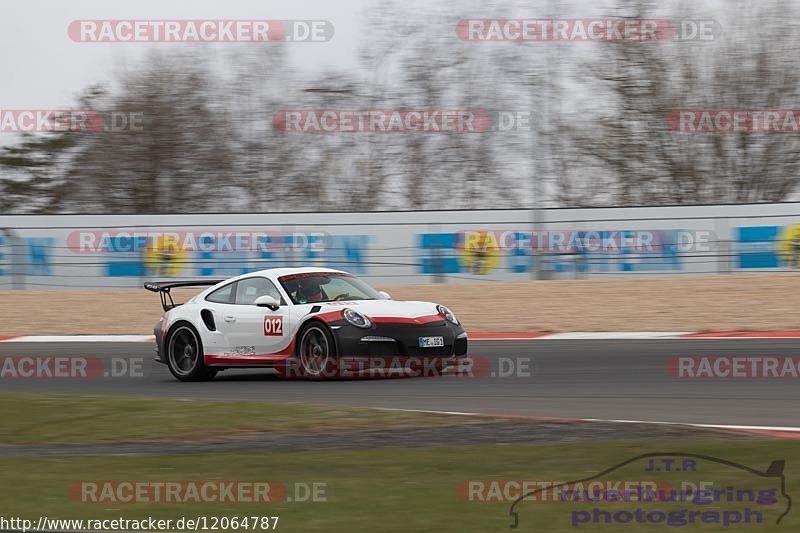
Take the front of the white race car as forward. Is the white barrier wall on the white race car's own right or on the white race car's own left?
on the white race car's own left

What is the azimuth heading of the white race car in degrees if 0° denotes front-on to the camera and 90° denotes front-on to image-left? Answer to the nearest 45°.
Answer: approximately 315°
